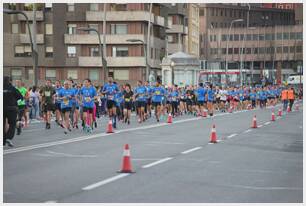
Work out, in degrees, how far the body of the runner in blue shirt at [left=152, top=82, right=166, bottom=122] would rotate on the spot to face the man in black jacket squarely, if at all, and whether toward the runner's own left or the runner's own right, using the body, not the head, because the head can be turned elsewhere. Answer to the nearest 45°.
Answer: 0° — they already face them

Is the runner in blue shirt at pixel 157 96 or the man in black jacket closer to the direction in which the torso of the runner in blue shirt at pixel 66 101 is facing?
the man in black jacket

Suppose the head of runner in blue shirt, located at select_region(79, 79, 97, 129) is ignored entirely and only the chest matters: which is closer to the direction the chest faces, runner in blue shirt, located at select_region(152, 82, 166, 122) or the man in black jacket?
the man in black jacket

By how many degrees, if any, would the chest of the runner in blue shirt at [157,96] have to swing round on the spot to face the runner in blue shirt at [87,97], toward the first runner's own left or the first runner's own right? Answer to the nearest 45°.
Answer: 0° — they already face them

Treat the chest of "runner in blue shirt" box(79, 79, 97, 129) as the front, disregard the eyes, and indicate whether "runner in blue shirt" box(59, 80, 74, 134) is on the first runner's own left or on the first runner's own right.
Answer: on the first runner's own right

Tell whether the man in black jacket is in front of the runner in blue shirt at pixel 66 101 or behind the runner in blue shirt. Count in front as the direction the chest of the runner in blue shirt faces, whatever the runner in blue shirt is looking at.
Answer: in front

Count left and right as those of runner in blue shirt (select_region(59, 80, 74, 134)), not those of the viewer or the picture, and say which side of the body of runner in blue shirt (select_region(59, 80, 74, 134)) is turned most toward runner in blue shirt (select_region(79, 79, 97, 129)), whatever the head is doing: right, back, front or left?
left

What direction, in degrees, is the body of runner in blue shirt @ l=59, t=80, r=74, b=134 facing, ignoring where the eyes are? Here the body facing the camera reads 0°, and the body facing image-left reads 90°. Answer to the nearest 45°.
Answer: approximately 0°

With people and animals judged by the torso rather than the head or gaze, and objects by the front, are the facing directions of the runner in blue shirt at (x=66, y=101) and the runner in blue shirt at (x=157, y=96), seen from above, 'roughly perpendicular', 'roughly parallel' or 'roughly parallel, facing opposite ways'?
roughly parallel

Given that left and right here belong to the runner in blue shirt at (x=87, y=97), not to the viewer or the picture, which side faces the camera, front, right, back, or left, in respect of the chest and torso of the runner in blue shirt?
front

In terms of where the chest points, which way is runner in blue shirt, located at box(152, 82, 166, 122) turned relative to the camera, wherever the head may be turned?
toward the camera
